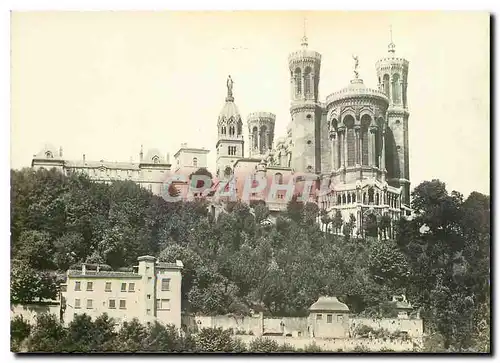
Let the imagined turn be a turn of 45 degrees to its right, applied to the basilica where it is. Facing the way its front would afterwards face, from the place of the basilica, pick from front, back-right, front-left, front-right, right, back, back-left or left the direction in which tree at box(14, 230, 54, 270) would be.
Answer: left

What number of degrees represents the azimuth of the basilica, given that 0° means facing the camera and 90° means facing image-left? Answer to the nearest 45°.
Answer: approximately 135°

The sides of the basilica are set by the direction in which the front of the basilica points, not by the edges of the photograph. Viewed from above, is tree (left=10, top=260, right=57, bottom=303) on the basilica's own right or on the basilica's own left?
on the basilica's own left
